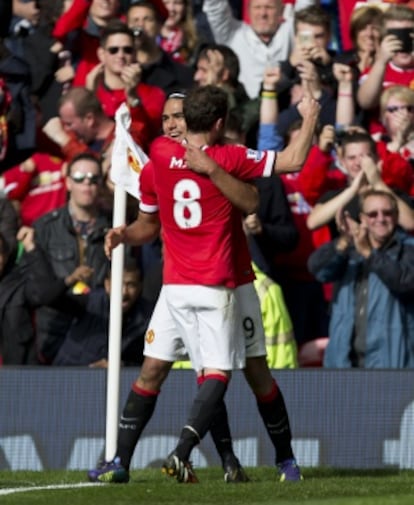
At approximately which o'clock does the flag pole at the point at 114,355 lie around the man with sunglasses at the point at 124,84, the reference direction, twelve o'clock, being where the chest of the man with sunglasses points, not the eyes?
The flag pole is roughly at 12 o'clock from the man with sunglasses.

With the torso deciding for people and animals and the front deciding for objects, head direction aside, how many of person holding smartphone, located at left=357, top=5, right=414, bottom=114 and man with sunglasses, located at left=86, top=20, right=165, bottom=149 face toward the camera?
2

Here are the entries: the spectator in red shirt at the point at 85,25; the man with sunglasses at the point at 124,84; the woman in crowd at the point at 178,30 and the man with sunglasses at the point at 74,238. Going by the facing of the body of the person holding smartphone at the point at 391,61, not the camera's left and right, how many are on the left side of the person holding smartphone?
0

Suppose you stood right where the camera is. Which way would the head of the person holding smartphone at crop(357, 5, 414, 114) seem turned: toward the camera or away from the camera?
toward the camera

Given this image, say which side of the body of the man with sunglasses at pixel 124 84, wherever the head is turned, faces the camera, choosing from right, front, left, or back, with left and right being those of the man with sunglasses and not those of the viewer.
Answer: front

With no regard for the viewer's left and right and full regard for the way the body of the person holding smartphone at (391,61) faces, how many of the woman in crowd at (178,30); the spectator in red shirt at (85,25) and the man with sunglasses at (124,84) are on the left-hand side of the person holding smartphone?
0

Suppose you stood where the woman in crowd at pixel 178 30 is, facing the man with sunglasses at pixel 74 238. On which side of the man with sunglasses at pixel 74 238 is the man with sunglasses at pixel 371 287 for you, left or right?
left

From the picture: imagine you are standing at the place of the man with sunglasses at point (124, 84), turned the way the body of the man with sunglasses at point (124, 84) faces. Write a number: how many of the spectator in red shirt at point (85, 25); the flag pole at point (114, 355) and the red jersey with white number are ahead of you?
2

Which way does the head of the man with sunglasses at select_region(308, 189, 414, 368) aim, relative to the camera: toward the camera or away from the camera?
toward the camera

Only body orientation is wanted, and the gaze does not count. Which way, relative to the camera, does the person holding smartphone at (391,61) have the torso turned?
toward the camera

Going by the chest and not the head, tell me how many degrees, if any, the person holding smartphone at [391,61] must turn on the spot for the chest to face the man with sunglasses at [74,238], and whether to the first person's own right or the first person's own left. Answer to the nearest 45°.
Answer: approximately 45° to the first person's own right

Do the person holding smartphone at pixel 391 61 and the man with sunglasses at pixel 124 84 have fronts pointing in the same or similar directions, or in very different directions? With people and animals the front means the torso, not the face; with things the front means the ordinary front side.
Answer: same or similar directions

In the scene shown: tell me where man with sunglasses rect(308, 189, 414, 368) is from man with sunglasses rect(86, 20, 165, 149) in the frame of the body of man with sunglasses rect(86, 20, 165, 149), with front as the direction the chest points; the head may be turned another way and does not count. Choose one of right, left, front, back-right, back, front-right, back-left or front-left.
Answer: front-left

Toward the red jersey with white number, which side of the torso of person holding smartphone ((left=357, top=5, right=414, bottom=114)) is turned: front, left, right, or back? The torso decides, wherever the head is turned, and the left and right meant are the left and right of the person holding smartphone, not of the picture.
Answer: front
